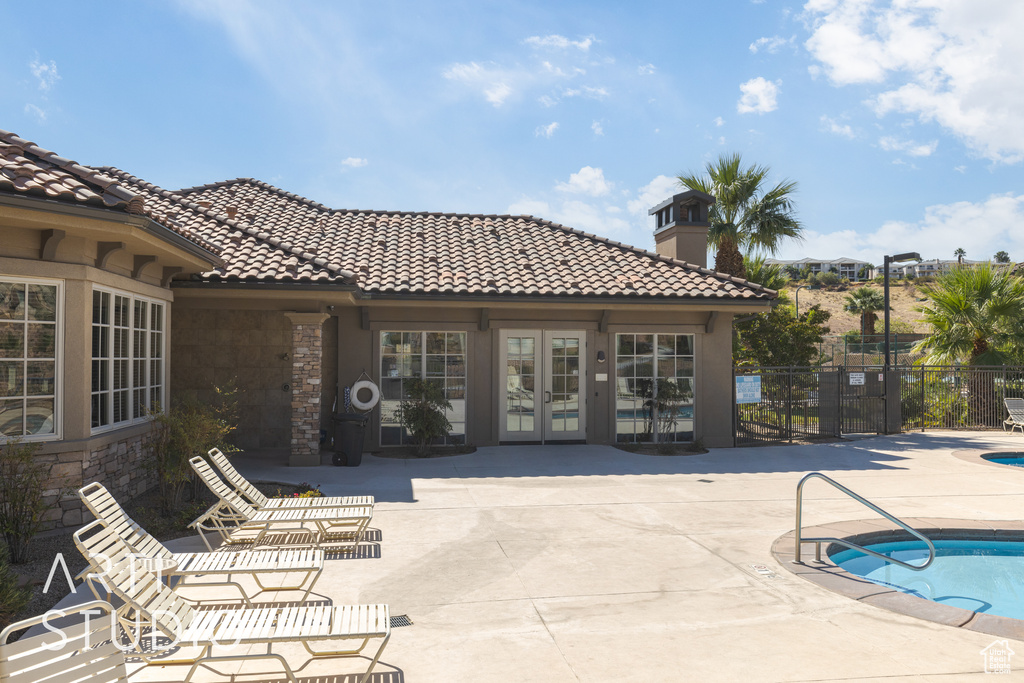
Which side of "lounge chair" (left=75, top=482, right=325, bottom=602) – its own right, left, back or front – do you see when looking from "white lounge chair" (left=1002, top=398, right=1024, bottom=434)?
front

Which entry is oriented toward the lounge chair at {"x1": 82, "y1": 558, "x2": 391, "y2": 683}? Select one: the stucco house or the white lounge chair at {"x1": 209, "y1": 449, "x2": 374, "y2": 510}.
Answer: the stucco house

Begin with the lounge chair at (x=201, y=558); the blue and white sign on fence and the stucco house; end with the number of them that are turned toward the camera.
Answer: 2

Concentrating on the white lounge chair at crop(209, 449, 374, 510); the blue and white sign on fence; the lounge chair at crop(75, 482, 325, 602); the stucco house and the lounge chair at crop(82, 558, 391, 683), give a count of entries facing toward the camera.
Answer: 2

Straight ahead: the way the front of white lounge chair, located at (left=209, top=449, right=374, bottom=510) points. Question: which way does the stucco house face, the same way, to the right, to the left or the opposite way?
to the right

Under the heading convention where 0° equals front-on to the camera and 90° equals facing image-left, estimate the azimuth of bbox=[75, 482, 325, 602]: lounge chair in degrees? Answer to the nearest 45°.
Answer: approximately 270°

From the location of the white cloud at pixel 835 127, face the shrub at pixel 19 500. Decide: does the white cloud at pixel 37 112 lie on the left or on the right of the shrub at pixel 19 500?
right

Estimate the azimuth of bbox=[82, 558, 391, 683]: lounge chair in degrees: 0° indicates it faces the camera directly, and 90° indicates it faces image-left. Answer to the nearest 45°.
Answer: approximately 270°

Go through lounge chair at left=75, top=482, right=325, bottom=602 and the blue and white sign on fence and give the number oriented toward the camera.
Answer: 1

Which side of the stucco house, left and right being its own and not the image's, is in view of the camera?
front

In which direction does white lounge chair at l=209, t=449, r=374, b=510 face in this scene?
to the viewer's right

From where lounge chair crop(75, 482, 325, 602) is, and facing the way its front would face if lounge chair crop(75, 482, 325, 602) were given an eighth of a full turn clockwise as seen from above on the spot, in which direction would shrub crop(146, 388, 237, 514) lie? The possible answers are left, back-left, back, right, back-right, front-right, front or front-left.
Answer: back-left

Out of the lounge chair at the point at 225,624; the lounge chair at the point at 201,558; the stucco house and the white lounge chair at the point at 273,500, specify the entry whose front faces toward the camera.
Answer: the stucco house

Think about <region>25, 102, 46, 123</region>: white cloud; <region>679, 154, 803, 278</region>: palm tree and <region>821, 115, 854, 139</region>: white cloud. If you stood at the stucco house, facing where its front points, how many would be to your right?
1
